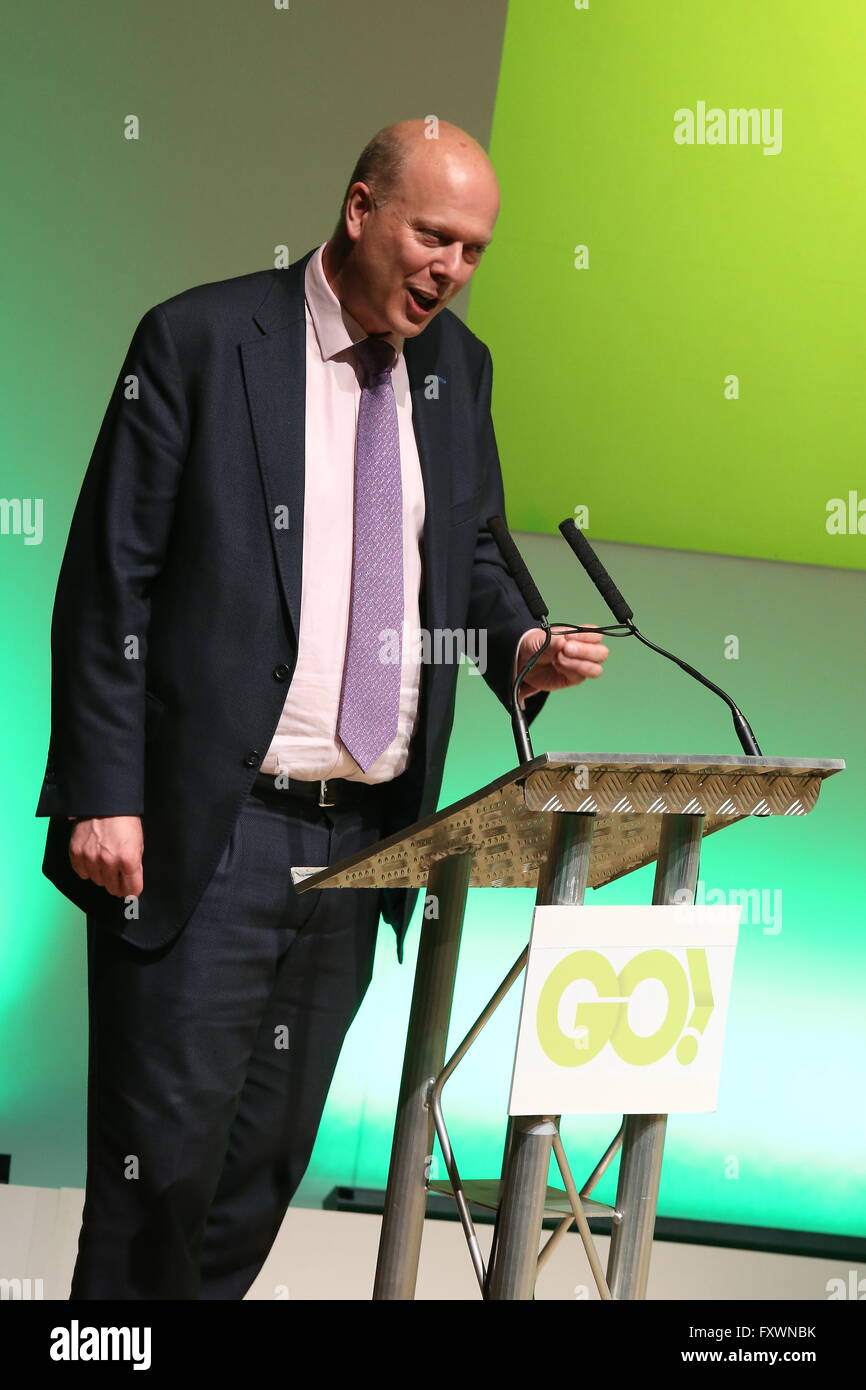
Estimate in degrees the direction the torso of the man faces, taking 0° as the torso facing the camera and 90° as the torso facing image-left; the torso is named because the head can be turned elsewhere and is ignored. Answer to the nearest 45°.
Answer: approximately 315°
